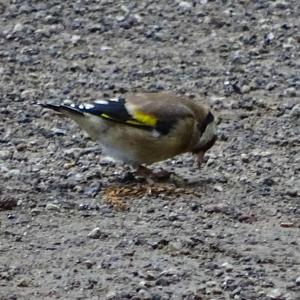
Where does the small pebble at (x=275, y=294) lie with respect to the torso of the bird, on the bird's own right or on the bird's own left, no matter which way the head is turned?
on the bird's own right

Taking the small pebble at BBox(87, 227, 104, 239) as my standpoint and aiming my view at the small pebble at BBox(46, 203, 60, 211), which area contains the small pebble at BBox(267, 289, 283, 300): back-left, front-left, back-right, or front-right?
back-right

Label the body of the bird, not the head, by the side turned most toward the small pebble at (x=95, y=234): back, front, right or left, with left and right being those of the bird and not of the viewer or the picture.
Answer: right

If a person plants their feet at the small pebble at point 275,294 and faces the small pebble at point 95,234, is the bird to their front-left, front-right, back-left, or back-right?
front-right

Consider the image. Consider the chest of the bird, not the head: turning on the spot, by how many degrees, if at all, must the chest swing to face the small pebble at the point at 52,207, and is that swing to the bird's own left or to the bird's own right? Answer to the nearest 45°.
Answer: approximately 135° to the bird's own right

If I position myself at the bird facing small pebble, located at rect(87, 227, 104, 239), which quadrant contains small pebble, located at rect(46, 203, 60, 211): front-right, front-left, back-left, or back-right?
front-right

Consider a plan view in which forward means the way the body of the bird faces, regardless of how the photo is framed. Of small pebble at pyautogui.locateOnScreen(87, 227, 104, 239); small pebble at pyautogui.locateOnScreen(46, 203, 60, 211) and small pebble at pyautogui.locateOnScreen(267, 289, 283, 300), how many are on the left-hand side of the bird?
0

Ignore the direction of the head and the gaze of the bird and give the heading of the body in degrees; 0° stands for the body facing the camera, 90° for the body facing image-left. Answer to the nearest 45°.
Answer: approximately 270°

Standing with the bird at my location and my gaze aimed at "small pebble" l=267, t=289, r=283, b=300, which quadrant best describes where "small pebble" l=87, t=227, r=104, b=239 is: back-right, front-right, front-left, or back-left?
front-right
